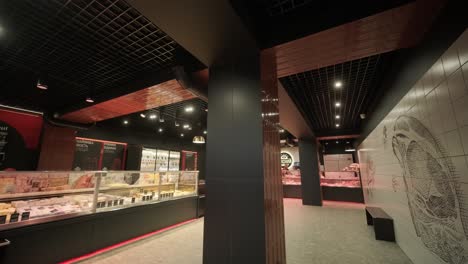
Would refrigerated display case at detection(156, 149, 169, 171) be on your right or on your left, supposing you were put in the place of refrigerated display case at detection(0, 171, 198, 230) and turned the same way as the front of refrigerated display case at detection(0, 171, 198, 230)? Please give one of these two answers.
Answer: on your left

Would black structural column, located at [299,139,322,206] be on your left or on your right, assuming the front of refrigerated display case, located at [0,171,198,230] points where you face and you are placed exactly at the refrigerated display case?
on your left

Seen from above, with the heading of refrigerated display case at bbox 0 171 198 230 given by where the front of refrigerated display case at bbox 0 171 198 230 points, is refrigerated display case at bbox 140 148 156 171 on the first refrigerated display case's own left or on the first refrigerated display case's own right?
on the first refrigerated display case's own left

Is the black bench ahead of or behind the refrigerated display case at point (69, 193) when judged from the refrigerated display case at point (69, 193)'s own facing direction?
ahead

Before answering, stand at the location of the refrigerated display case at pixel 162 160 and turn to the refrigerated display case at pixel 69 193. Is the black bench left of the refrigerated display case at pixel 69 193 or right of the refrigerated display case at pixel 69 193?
left

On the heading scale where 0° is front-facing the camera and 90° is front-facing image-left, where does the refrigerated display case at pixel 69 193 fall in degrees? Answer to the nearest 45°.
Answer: approximately 315°

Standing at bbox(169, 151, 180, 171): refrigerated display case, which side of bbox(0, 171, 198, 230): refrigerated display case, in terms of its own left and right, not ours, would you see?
left

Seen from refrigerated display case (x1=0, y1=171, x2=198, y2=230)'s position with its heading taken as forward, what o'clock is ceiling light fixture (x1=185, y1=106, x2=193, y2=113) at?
The ceiling light fixture is roughly at 10 o'clock from the refrigerated display case.

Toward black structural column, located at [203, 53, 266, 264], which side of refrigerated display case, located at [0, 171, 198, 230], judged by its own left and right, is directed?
front

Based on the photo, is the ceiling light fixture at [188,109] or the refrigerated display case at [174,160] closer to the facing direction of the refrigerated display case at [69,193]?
the ceiling light fixture

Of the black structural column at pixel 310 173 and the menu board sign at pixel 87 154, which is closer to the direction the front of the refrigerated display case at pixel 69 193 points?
the black structural column
